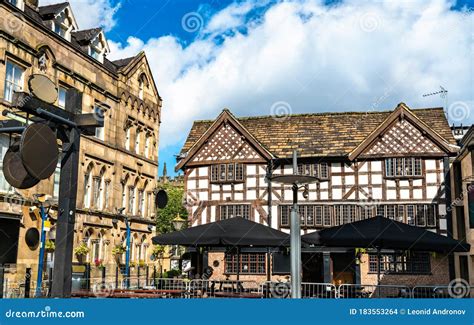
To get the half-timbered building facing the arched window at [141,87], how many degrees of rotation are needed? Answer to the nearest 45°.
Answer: approximately 90° to its right

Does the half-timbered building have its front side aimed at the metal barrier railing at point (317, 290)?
yes

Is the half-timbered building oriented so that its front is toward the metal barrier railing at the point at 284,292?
yes

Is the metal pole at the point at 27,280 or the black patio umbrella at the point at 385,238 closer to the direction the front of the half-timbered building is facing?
the black patio umbrella

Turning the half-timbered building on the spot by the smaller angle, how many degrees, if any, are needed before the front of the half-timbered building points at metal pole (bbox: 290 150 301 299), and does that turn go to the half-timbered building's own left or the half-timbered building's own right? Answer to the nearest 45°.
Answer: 0° — it already faces it

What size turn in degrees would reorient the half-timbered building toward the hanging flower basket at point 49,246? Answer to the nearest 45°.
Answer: approximately 45° to its right

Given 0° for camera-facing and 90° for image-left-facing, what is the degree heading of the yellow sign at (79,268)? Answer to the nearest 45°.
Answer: approximately 0°

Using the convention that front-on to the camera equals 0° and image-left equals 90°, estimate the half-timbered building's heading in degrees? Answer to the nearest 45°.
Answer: approximately 0°

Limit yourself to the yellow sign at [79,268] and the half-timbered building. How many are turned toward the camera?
2
